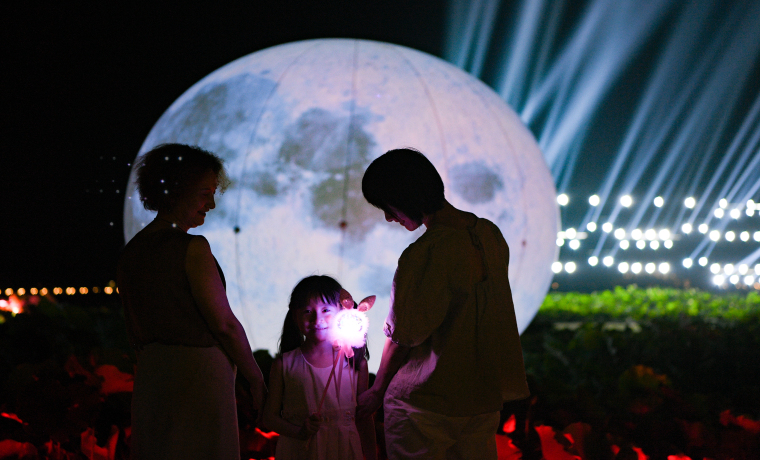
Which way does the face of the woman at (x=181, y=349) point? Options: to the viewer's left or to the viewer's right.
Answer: to the viewer's right

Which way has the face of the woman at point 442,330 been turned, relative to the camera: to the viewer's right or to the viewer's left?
to the viewer's left

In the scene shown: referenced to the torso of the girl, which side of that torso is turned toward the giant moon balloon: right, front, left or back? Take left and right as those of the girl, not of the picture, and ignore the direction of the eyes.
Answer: back

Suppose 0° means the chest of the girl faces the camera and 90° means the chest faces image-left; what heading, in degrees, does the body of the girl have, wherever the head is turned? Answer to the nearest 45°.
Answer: approximately 0°

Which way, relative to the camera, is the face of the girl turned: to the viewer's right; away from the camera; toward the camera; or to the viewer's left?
toward the camera
